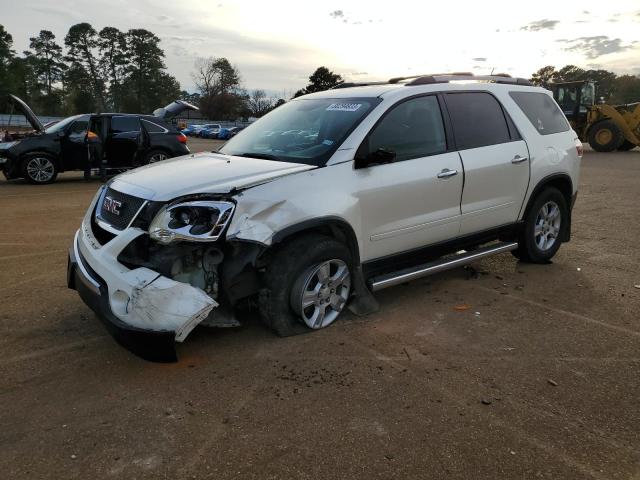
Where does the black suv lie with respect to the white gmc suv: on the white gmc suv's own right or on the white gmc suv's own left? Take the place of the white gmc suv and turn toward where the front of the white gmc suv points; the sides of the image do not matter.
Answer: on the white gmc suv's own right

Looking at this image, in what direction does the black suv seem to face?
to the viewer's left

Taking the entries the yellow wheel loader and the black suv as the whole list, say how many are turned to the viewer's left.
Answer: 1

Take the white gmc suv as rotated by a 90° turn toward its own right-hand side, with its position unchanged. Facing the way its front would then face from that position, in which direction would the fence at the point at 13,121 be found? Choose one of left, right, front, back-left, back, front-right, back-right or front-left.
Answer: front

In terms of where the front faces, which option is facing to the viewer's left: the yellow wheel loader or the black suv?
the black suv

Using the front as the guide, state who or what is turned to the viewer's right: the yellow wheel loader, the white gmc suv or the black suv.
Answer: the yellow wheel loader

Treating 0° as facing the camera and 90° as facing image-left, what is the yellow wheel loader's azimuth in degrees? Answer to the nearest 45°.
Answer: approximately 270°

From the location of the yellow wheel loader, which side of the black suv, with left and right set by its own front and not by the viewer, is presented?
back

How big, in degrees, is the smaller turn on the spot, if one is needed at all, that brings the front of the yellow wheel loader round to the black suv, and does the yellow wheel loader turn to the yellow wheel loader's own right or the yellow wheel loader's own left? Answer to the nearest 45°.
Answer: approximately 135° to the yellow wheel loader's own right

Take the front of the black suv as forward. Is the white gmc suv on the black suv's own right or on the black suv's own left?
on the black suv's own left

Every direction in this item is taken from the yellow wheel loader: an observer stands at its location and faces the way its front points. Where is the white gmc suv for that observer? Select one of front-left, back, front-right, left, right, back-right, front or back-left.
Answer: right
